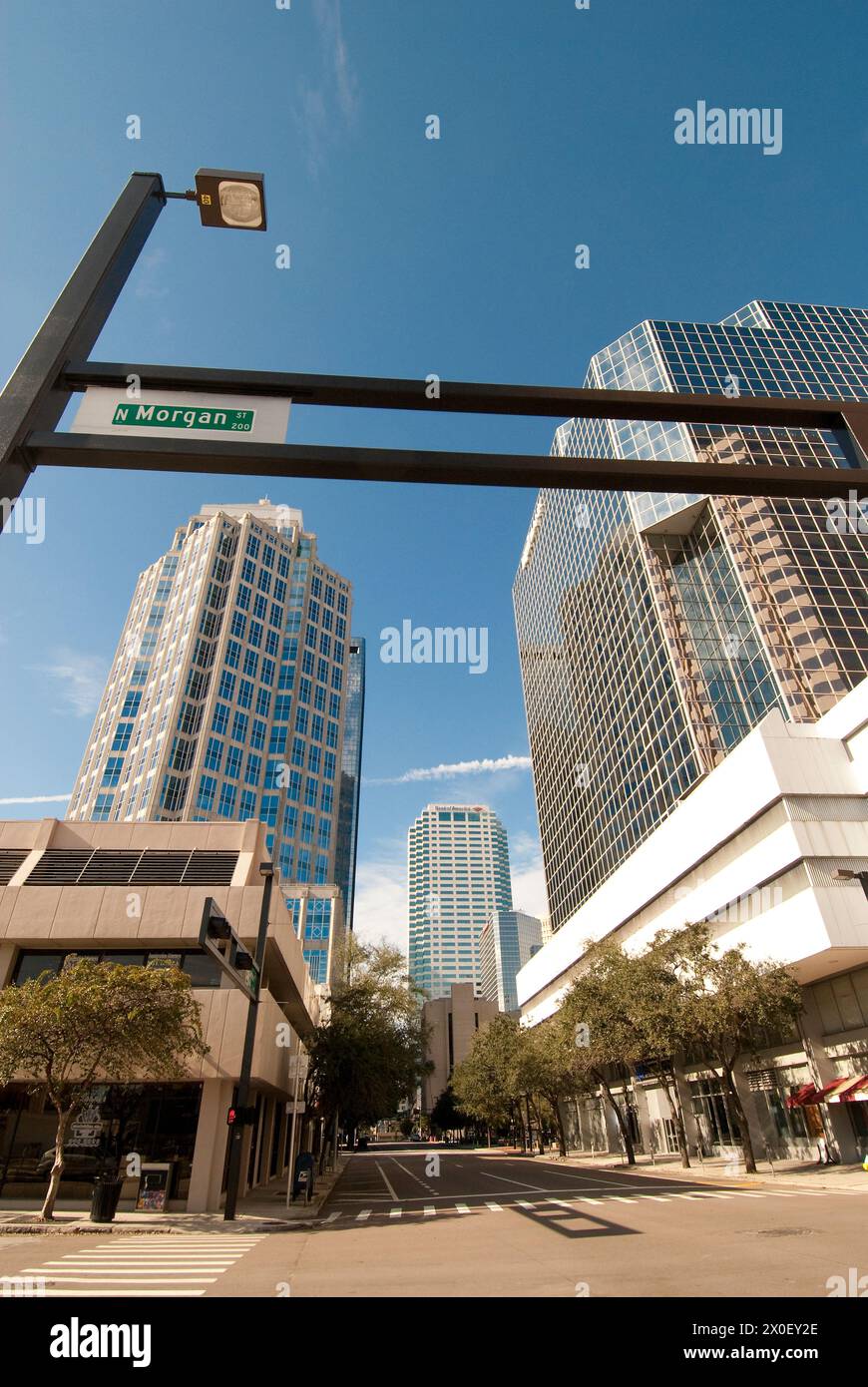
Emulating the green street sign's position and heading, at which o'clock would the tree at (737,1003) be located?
The tree is roughly at 8 o'clock from the green street sign.

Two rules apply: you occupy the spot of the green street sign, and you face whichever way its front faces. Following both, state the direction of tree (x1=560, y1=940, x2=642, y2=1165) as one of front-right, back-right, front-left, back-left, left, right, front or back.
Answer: back-left

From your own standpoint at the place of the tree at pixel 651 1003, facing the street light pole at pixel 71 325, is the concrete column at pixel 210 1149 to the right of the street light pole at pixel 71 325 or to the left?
right

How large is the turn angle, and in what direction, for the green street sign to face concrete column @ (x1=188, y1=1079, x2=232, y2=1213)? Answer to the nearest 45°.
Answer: approximately 180°

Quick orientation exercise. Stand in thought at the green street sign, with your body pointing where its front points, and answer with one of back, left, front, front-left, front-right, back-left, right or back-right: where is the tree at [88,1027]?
back

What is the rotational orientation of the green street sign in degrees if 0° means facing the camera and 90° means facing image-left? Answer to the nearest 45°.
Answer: approximately 0°

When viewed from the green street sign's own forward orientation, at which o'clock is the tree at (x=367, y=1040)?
The tree is roughly at 7 o'clock from the green street sign.

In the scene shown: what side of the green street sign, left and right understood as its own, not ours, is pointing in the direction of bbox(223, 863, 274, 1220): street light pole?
back
